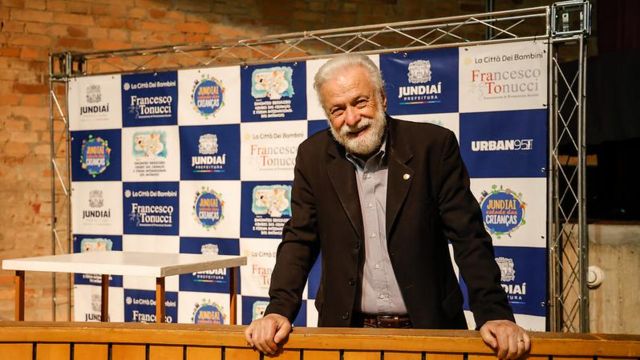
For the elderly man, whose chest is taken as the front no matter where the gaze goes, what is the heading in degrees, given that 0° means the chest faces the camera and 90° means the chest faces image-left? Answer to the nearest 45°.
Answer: approximately 0°

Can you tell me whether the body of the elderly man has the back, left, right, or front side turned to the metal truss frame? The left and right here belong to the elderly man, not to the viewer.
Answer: back

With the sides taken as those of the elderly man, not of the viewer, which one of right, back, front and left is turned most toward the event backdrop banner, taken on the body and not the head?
back
